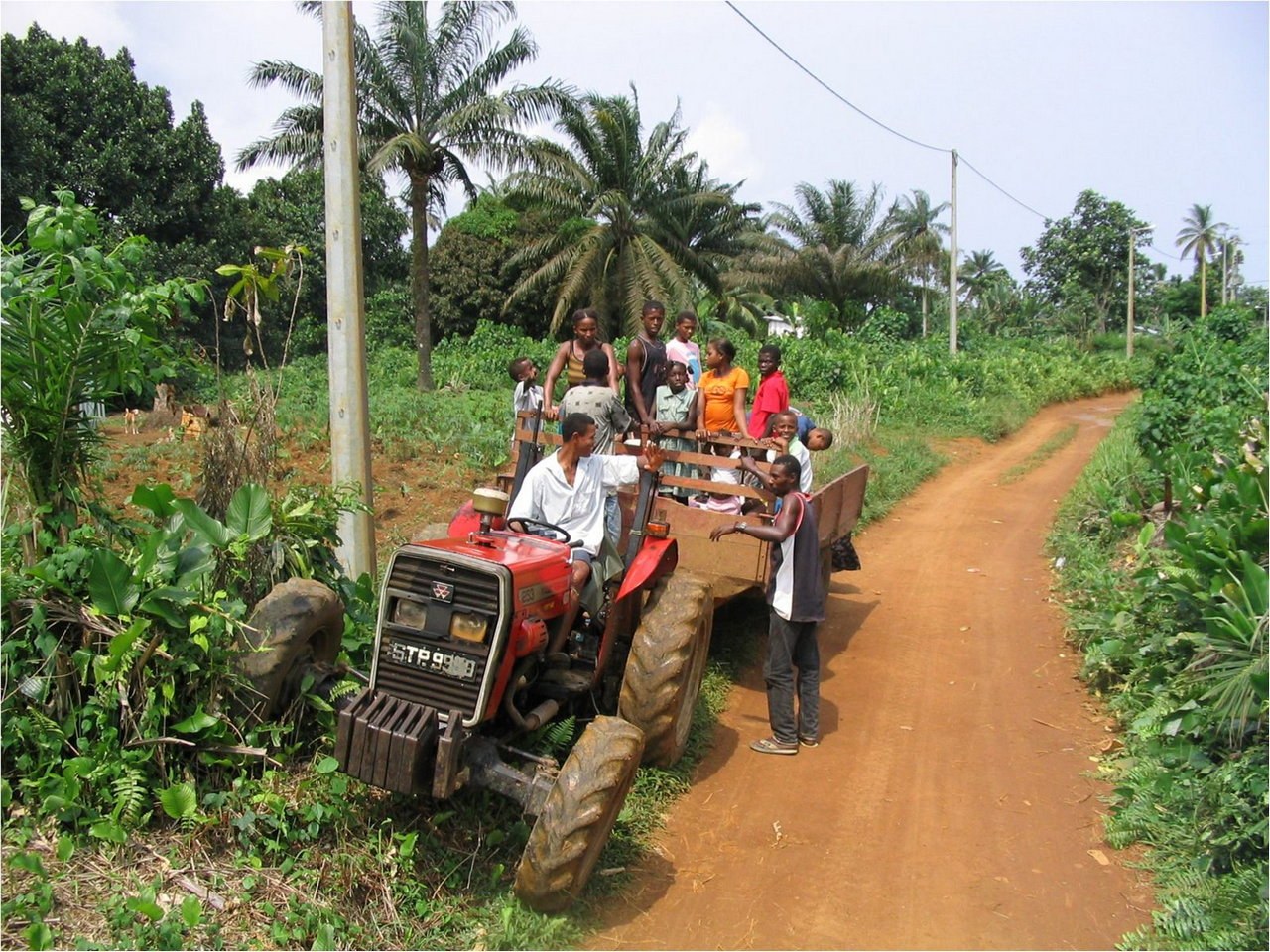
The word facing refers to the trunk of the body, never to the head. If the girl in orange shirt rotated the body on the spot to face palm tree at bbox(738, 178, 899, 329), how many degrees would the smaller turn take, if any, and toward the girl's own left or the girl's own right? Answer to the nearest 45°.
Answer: approximately 135° to the girl's own right
